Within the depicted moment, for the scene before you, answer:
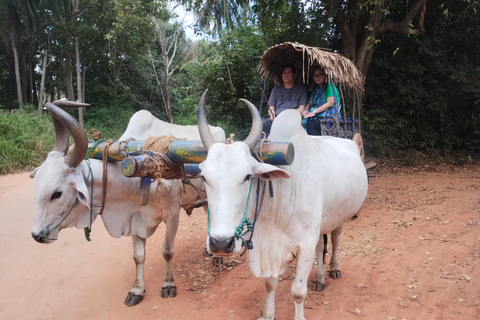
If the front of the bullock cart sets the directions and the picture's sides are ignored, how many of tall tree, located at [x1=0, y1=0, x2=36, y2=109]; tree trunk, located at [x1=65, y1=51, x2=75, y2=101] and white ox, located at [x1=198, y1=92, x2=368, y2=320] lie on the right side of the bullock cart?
2

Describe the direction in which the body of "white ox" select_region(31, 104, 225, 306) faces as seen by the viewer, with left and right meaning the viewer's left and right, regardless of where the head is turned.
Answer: facing the viewer and to the left of the viewer

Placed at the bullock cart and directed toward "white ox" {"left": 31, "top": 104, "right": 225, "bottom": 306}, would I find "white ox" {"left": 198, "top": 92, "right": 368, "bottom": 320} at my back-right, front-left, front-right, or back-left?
front-left

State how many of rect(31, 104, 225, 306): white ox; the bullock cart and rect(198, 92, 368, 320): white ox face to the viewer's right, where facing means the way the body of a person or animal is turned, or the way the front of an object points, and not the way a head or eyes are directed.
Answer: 0

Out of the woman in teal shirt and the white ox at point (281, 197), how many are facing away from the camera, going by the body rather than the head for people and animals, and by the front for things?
0

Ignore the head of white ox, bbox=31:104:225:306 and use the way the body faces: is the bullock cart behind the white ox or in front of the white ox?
behind

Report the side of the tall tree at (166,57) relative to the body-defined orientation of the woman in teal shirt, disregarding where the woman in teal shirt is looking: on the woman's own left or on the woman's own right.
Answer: on the woman's own right

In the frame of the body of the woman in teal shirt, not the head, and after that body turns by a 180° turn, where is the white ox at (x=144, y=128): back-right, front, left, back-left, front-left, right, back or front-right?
back

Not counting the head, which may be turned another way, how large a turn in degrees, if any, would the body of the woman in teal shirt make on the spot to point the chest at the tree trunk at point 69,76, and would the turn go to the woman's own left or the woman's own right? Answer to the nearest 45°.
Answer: approximately 90° to the woman's own right

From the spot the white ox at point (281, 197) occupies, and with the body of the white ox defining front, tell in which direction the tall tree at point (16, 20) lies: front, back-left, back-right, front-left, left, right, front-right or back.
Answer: right

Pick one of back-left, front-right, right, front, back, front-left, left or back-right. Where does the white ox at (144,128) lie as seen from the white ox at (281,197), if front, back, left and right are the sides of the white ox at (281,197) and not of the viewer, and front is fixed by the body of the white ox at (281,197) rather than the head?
right

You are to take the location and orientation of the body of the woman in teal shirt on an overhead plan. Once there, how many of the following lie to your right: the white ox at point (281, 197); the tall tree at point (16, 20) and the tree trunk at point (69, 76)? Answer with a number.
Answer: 2
